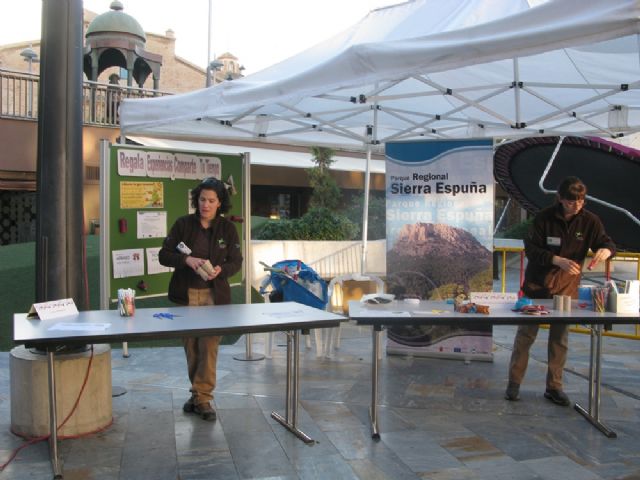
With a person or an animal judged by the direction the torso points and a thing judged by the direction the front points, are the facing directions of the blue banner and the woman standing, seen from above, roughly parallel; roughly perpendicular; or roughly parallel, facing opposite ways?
roughly parallel

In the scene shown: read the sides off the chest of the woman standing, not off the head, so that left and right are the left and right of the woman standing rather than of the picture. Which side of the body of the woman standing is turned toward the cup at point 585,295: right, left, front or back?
left

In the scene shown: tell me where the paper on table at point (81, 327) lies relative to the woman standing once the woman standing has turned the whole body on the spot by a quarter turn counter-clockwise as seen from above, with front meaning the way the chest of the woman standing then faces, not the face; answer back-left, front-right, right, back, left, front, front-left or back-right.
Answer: back-right

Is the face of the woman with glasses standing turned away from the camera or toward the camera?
toward the camera

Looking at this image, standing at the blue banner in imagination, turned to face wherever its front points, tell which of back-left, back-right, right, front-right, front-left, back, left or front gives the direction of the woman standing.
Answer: front-right

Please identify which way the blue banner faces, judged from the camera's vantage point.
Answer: facing the viewer

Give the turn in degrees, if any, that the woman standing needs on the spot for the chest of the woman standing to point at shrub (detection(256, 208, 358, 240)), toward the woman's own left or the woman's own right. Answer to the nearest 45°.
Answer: approximately 180°

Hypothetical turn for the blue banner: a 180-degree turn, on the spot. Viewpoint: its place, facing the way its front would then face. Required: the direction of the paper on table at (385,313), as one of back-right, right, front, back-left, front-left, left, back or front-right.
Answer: back

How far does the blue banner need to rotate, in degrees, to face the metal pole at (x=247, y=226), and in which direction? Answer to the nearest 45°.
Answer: approximately 90° to its right

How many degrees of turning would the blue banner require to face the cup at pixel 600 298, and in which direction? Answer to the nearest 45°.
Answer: approximately 45° to its left

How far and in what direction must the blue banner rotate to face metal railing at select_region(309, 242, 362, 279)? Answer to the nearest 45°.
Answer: approximately 180°

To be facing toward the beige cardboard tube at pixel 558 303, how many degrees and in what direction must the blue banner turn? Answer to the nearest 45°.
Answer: approximately 45° to its left

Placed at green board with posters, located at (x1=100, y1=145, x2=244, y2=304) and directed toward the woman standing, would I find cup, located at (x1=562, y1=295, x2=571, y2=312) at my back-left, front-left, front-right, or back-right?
front-left

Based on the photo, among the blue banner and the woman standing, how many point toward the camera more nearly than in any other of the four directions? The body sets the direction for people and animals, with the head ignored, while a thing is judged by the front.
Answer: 2

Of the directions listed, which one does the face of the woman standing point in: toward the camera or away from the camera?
toward the camera

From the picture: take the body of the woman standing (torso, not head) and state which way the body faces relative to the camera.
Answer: toward the camera
